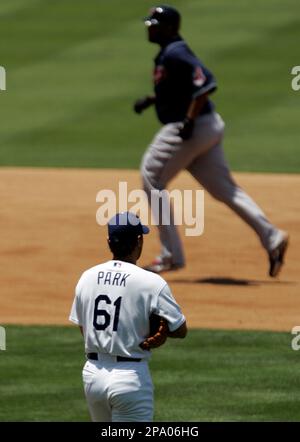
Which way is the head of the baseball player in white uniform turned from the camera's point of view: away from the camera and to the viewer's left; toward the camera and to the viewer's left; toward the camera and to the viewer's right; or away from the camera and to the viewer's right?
away from the camera and to the viewer's right

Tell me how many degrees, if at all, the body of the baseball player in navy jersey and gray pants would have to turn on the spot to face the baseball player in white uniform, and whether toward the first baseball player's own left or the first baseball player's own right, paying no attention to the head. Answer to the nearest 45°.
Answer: approximately 90° to the first baseball player's own left

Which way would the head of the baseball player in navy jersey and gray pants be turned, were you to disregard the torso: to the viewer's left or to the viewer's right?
to the viewer's left

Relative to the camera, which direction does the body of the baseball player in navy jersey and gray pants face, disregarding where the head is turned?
to the viewer's left
